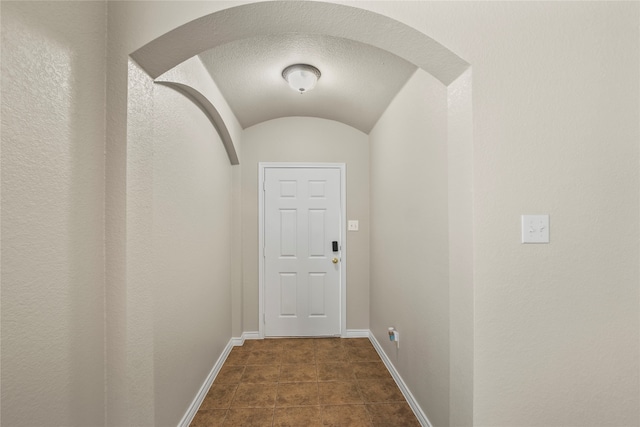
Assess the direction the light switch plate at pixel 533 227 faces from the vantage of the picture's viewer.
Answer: facing the viewer

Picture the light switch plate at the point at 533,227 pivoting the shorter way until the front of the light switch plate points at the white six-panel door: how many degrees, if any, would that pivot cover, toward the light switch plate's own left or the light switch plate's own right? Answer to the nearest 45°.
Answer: approximately 135° to the light switch plate's own right

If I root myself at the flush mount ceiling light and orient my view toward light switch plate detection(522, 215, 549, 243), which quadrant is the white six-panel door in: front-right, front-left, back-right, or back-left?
back-left
